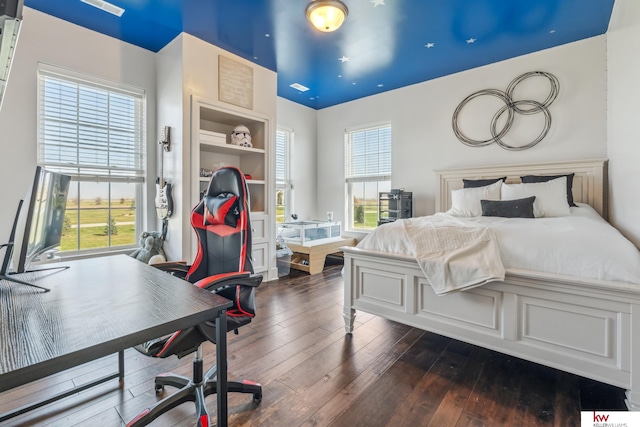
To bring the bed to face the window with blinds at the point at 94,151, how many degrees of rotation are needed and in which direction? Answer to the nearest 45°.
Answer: approximately 45° to its right

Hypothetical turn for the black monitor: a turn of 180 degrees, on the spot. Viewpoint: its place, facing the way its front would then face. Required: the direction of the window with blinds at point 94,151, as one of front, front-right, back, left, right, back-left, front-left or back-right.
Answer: front-right

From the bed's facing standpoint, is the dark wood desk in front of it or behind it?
in front

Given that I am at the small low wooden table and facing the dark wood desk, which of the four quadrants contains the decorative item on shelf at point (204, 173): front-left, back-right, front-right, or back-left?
front-right

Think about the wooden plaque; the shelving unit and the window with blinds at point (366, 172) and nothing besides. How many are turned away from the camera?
0

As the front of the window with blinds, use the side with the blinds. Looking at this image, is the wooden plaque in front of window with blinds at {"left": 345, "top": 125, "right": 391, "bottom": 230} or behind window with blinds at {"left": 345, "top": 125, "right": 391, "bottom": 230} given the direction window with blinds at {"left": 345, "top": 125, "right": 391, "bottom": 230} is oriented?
in front

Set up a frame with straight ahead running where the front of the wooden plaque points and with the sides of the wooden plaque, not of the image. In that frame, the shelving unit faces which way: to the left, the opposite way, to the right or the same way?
the same way

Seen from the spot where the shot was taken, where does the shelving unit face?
facing the viewer and to the right of the viewer

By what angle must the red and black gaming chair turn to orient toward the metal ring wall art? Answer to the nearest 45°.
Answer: approximately 135° to its left

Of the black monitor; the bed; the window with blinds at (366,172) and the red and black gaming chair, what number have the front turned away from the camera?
0

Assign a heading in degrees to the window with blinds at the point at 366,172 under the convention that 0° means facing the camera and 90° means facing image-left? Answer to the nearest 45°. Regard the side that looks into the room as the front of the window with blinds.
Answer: approximately 45°

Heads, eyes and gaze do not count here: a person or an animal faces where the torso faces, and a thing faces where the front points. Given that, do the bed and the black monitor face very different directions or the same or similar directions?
very different directions

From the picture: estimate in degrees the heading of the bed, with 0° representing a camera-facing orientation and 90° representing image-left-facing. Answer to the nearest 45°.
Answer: approximately 45°

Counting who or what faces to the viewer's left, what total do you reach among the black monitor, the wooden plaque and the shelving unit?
0
